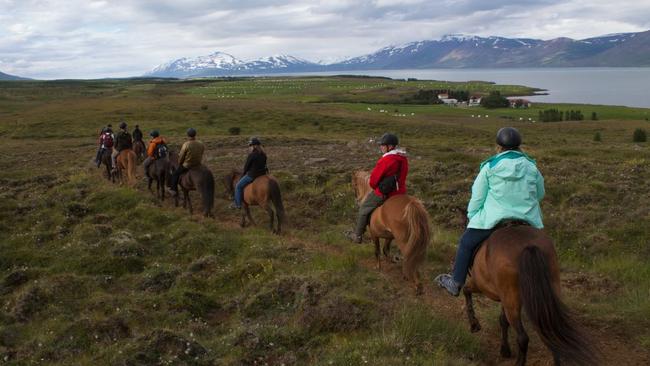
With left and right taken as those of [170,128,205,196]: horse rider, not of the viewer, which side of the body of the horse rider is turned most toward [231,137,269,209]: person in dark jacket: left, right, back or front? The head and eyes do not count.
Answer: back

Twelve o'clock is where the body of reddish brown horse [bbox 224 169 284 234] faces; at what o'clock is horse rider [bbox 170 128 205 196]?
The horse rider is roughly at 12 o'clock from the reddish brown horse.

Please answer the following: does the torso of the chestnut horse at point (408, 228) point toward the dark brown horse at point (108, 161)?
yes

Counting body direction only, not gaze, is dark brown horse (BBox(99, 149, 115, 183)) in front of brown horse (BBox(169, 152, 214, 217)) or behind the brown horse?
in front

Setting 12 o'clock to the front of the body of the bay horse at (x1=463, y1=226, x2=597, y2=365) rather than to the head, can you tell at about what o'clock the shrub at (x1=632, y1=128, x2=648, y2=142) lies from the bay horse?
The shrub is roughly at 2 o'clock from the bay horse.

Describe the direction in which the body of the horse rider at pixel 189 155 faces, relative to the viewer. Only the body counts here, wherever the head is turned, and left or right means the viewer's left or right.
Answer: facing away from the viewer and to the left of the viewer

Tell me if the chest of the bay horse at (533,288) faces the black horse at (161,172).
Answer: yes

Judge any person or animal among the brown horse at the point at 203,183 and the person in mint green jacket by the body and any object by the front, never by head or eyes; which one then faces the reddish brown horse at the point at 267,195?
the person in mint green jacket

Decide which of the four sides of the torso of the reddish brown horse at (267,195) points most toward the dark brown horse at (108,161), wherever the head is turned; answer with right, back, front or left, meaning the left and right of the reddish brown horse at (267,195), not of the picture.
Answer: front

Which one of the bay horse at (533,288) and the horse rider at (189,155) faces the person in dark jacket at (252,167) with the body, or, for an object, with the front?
the bay horse

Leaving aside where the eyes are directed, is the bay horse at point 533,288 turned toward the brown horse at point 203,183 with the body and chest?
yes

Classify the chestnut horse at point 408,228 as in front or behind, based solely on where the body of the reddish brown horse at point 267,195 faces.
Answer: behind

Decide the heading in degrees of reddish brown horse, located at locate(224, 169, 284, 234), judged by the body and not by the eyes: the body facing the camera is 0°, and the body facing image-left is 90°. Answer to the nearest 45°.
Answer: approximately 135°

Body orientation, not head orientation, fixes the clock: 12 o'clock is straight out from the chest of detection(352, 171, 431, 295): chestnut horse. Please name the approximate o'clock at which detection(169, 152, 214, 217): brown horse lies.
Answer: The brown horse is roughly at 12 o'clock from the chestnut horse.
